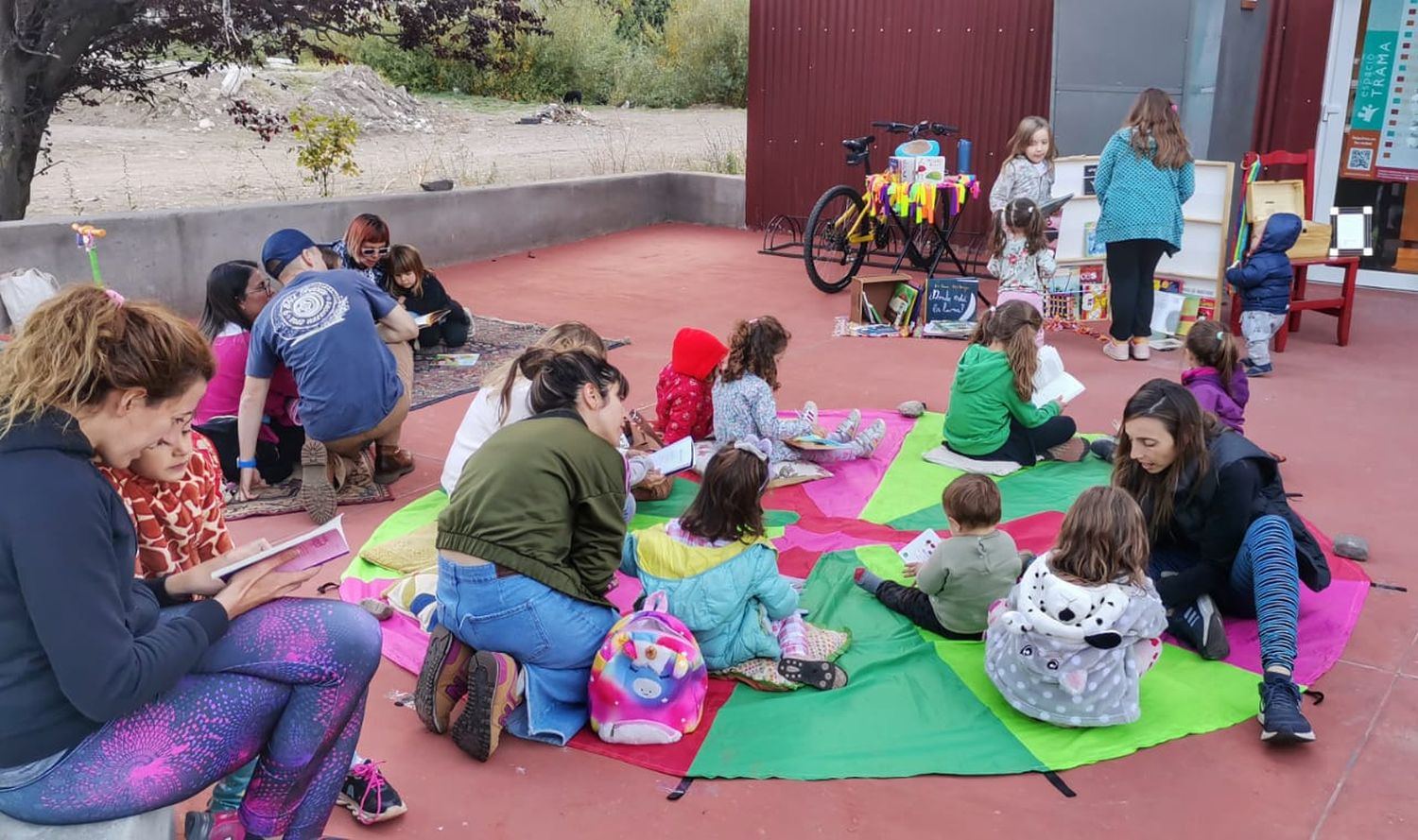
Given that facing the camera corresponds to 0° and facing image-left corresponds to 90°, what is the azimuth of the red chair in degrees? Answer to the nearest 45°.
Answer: approximately 315°

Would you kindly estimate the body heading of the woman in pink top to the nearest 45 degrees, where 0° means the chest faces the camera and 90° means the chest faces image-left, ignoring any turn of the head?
approximately 270°

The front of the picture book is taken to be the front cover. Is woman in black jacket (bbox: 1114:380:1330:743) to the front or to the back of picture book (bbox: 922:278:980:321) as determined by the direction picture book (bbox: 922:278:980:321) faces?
to the front

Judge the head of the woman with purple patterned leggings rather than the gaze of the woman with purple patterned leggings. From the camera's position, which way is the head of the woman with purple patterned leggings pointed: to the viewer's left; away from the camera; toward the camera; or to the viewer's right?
to the viewer's right

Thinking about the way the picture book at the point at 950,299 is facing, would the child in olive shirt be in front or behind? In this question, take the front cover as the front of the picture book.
in front

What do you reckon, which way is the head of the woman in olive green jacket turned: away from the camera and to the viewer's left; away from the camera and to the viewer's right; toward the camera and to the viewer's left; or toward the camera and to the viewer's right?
away from the camera and to the viewer's right

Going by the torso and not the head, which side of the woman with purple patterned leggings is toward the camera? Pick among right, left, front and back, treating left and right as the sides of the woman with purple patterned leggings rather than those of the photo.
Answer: right

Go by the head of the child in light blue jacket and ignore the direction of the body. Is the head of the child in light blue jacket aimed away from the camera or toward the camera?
away from the camera

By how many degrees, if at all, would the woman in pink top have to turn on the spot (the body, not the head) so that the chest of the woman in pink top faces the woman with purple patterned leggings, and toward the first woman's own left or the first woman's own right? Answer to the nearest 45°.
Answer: approximately 90° to the first woman's own right

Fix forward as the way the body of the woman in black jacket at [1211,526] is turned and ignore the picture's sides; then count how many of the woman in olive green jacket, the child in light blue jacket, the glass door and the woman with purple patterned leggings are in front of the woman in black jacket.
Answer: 3

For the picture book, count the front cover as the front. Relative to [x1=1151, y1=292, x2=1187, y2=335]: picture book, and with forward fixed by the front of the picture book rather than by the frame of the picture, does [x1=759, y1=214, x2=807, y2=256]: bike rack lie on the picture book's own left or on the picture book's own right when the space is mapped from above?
on the picture book's own right

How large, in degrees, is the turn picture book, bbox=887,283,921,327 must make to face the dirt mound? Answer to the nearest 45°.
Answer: approximately 135° to its right
